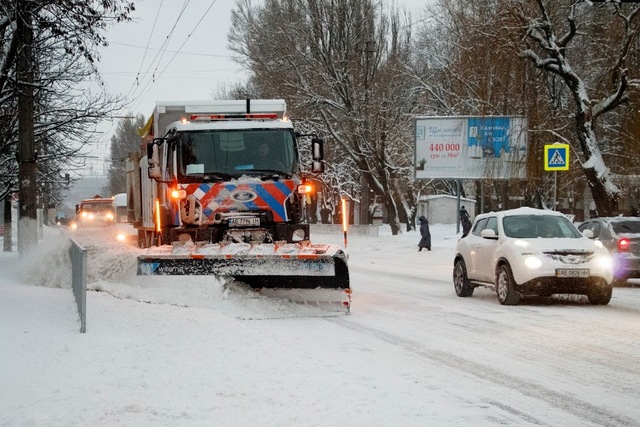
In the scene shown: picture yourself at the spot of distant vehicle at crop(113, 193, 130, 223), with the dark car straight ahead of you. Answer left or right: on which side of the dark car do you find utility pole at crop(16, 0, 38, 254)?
right

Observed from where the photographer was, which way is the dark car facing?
facing away from the viewer and to the left of the viewer

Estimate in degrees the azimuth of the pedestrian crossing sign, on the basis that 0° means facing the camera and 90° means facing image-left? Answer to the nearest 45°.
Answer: approximately 0°

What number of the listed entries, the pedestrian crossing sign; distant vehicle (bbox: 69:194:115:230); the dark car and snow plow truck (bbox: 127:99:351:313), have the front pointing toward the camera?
3

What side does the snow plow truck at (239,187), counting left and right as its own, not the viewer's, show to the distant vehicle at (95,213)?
back

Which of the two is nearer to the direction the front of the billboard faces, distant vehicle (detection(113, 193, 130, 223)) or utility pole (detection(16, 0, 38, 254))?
the utility pole

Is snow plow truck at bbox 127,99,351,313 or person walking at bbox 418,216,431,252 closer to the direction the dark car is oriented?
the person walking

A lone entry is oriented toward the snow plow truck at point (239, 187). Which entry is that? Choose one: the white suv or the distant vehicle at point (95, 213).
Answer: the distant vehicle

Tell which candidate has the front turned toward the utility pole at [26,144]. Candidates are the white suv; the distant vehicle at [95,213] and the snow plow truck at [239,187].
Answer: the distant vehicle

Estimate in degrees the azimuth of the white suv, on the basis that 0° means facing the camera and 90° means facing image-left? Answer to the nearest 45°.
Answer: approximately 315°
